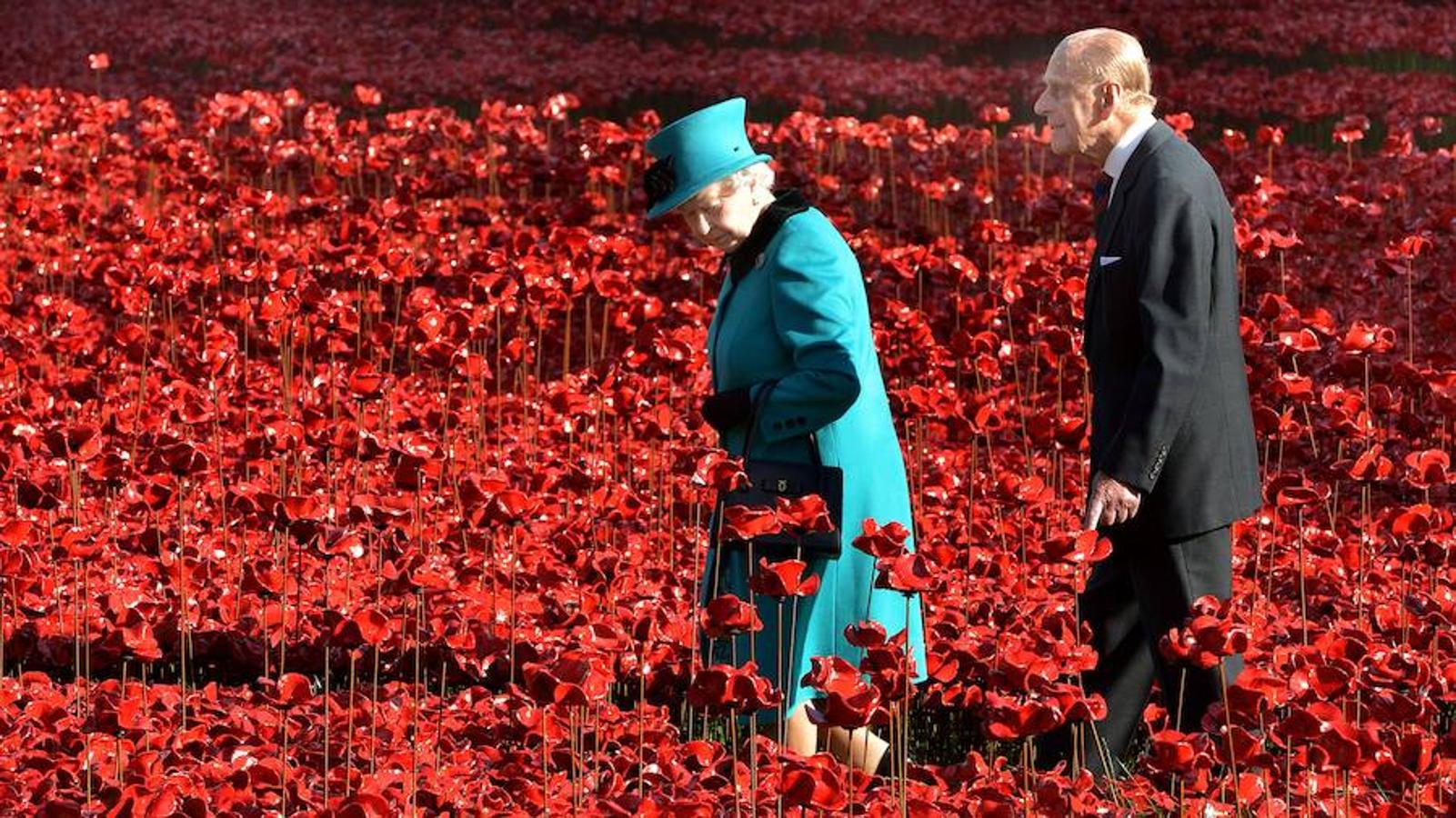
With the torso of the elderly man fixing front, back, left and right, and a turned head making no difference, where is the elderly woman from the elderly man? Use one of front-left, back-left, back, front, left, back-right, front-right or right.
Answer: front

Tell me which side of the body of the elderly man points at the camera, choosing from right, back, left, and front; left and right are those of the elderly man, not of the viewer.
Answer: left

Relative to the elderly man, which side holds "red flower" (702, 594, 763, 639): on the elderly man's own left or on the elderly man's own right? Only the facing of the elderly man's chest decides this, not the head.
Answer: on the elderly man's own left

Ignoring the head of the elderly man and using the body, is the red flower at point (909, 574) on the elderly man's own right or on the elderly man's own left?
on the elderly man's own left

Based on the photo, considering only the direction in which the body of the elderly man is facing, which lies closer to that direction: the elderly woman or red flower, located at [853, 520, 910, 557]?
the elderly woman

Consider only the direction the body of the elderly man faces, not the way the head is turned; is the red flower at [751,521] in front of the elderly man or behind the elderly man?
in front

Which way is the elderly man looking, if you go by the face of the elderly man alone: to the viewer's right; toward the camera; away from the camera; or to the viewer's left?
to the viewer's left

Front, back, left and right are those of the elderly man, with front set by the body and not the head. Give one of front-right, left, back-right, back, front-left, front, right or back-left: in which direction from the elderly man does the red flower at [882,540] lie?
front-left
